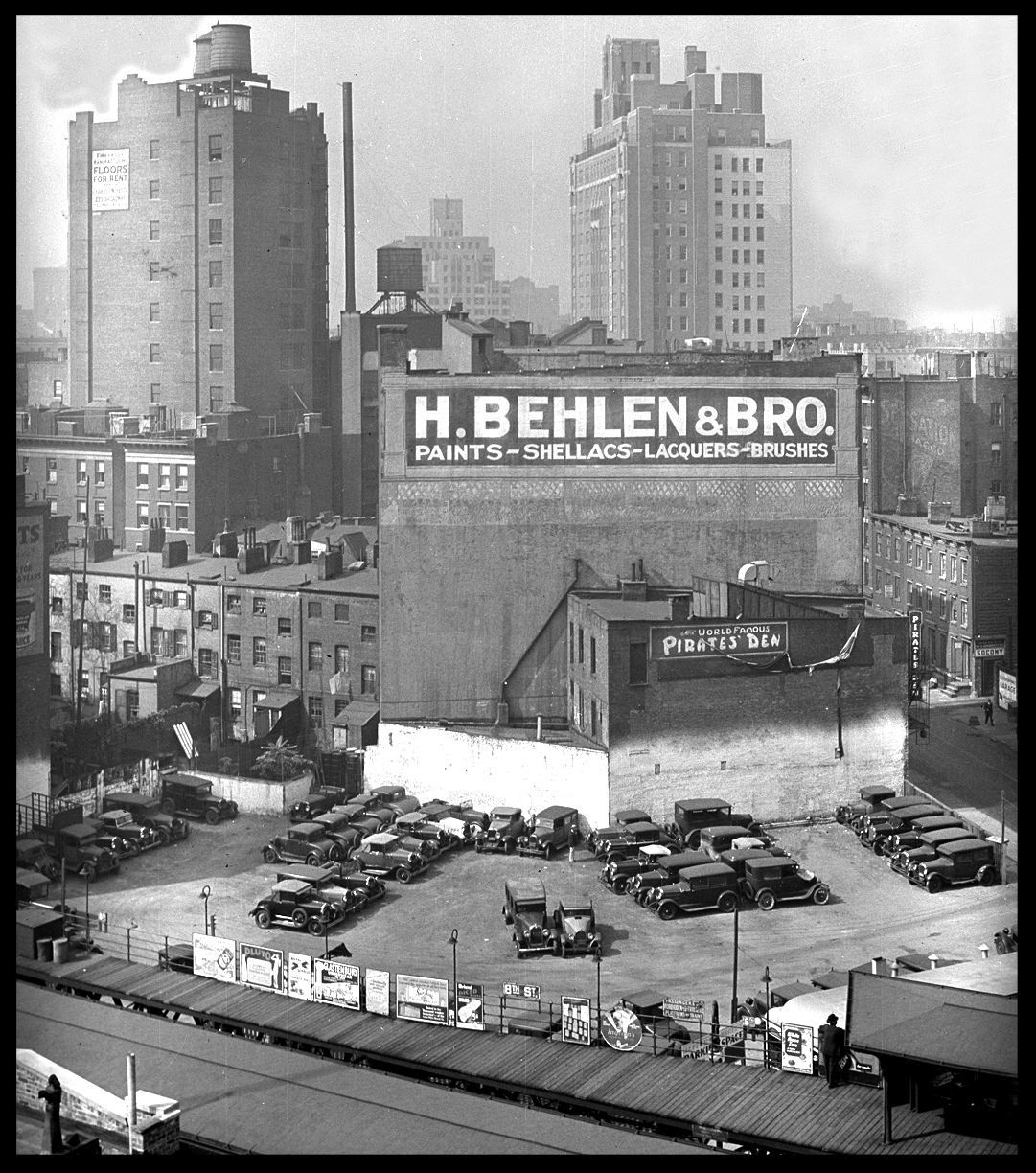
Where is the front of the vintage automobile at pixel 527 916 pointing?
toward the camera

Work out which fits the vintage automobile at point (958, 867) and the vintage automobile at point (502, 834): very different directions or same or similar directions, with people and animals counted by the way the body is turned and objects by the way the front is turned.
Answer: same or similar directions

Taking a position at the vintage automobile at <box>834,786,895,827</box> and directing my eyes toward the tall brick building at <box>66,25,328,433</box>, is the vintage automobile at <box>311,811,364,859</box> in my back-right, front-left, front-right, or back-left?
front-left

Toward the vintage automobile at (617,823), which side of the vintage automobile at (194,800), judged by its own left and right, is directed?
front

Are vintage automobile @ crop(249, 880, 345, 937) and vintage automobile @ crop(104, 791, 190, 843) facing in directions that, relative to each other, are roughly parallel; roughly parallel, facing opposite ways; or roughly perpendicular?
roughly parallel

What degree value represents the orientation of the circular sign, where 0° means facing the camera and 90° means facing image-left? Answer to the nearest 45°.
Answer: approximately 0°

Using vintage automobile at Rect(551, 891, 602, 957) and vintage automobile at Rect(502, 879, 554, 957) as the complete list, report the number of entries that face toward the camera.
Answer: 2

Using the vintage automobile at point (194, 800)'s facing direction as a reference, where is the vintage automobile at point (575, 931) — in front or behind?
in front
